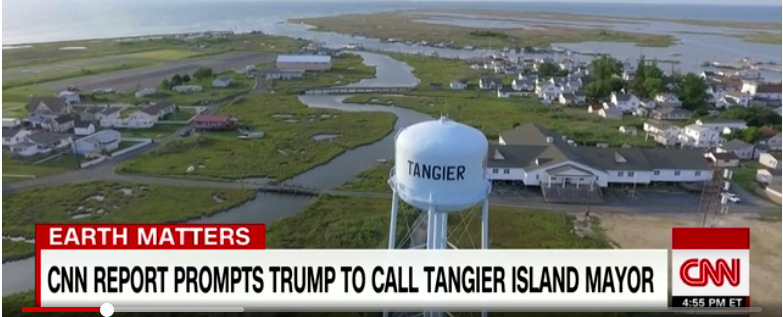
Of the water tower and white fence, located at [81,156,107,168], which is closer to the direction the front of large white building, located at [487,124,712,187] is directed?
the water tower

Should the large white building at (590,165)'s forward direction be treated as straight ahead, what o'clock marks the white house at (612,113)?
The white house is roughly at 6 o'clock from the large white building.

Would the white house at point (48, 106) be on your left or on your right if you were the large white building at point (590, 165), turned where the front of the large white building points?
on your right

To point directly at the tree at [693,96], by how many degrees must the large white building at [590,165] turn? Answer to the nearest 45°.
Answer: approximately 180°

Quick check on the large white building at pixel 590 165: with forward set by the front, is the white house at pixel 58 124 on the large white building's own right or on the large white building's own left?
on the large white building's own right

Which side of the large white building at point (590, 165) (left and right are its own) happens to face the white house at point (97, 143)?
right

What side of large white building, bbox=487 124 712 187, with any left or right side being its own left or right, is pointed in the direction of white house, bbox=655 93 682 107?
back

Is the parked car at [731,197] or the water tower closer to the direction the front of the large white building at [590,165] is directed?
the water tower

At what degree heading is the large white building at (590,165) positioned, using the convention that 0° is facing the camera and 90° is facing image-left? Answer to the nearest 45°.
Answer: approximately 0°

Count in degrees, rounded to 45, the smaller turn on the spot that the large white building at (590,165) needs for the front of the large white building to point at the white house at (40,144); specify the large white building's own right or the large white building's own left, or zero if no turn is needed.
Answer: approximately 90° to the large white building's own right
